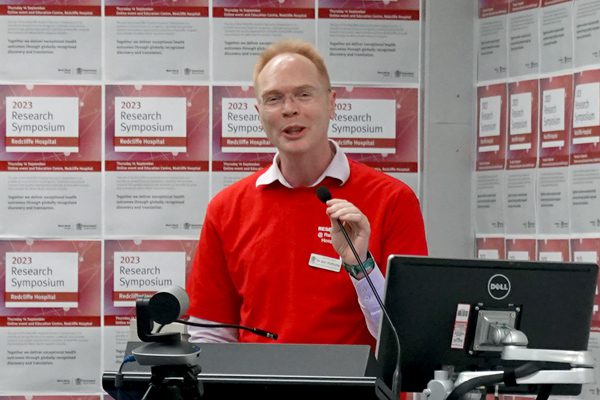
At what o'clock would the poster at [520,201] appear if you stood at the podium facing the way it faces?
The poster is roughly at 7 o'clock from the podium.

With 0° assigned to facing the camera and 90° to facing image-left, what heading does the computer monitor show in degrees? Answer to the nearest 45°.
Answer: approximately 180°

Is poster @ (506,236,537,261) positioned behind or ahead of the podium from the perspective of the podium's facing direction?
behind

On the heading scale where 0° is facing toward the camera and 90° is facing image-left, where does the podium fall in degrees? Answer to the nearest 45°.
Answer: approximately 0°

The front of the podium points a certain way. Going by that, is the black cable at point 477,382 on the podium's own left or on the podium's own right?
on the podium's own left

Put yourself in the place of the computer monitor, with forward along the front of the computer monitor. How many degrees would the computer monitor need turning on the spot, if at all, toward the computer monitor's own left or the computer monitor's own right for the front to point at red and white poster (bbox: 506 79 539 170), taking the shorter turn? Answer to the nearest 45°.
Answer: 0° — it already faces it
